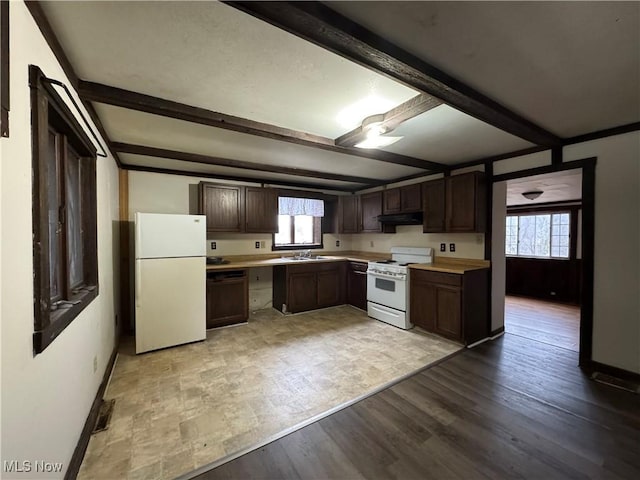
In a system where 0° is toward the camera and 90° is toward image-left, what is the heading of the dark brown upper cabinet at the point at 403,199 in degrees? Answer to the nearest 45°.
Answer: approximately 45°

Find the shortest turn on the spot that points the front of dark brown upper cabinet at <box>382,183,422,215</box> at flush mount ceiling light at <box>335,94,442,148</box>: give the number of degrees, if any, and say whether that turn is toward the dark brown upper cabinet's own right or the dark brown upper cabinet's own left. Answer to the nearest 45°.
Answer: approximately 45° to the dark brown upper cabinet's own left

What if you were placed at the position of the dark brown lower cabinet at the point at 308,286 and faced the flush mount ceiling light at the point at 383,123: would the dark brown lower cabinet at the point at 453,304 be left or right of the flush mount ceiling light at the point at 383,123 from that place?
left

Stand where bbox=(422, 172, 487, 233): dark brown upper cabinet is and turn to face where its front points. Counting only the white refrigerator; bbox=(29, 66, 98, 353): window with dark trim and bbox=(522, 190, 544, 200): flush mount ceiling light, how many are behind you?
1

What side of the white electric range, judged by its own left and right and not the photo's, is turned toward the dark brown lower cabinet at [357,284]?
right
